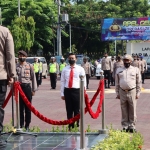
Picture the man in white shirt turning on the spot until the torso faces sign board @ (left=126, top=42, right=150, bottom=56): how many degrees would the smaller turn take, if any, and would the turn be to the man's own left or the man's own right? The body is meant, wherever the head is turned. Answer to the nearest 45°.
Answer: approximately 180°

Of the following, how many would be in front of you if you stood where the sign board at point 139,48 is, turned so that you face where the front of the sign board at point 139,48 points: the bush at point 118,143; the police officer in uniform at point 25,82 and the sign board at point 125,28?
2

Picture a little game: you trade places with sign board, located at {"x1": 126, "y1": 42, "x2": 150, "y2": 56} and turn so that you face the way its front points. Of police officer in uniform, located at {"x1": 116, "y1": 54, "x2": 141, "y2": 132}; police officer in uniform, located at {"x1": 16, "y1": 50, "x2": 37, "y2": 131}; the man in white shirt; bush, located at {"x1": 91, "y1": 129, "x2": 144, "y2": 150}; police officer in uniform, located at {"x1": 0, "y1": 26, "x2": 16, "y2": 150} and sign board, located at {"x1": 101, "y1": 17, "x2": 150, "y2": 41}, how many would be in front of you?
5

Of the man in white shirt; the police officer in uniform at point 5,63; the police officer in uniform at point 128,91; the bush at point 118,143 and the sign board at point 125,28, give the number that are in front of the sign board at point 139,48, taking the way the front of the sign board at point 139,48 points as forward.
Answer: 4

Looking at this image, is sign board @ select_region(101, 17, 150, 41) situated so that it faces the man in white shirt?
yes

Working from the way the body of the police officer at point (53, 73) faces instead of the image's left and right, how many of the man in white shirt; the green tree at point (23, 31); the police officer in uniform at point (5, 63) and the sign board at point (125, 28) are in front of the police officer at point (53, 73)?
2

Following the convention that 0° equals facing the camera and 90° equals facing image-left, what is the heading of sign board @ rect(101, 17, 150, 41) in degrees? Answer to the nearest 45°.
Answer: approximately 0°

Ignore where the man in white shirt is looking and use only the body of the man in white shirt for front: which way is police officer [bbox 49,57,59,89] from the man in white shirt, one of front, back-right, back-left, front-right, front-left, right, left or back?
back
